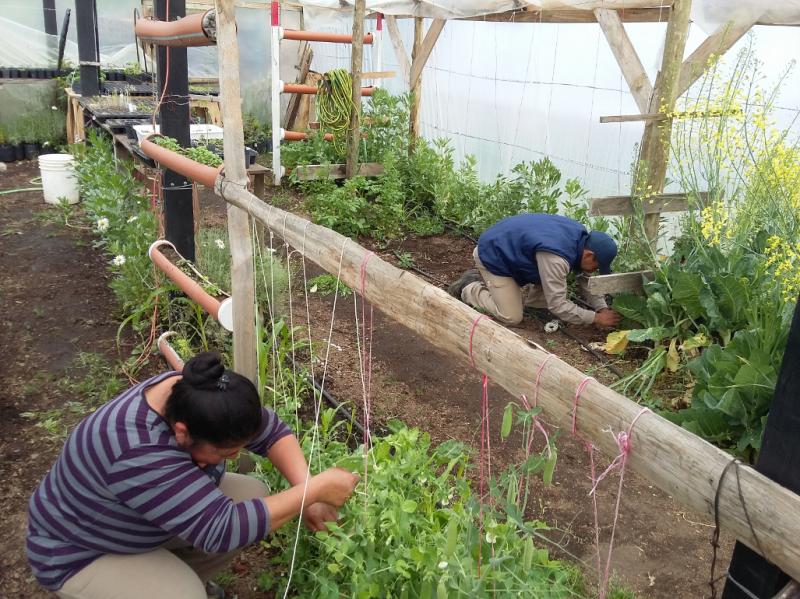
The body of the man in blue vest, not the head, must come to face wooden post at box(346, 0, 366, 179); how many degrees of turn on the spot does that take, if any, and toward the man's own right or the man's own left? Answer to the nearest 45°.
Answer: approximately 135° to the man's own left

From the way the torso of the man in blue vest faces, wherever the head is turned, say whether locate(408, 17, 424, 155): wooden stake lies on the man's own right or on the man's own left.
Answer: on the man's own left

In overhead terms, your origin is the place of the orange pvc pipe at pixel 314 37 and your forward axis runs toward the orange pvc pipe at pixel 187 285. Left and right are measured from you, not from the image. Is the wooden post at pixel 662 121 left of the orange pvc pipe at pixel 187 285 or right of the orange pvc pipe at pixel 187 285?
left

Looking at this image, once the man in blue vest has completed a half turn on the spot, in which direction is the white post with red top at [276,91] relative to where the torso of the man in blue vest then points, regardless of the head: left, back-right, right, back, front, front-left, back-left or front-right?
front-right

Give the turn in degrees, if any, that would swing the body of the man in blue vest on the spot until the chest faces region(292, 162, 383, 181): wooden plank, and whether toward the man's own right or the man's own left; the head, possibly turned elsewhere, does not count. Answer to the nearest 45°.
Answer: approximately 135° to the man's own left

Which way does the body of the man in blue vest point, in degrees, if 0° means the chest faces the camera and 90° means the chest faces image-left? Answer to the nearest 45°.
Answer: approximately 270°

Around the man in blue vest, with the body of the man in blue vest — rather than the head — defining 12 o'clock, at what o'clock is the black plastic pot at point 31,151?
The black plastic pot is roughly at 7 o'clock from the man in blue vest.

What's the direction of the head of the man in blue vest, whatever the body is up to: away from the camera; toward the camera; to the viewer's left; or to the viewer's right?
to the viewer's right

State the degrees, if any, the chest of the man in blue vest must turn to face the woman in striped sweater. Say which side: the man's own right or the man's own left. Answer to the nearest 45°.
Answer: approximately 90° to the man's own right

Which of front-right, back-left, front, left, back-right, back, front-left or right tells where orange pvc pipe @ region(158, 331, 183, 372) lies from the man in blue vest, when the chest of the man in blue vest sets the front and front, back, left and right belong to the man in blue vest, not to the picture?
back-right
